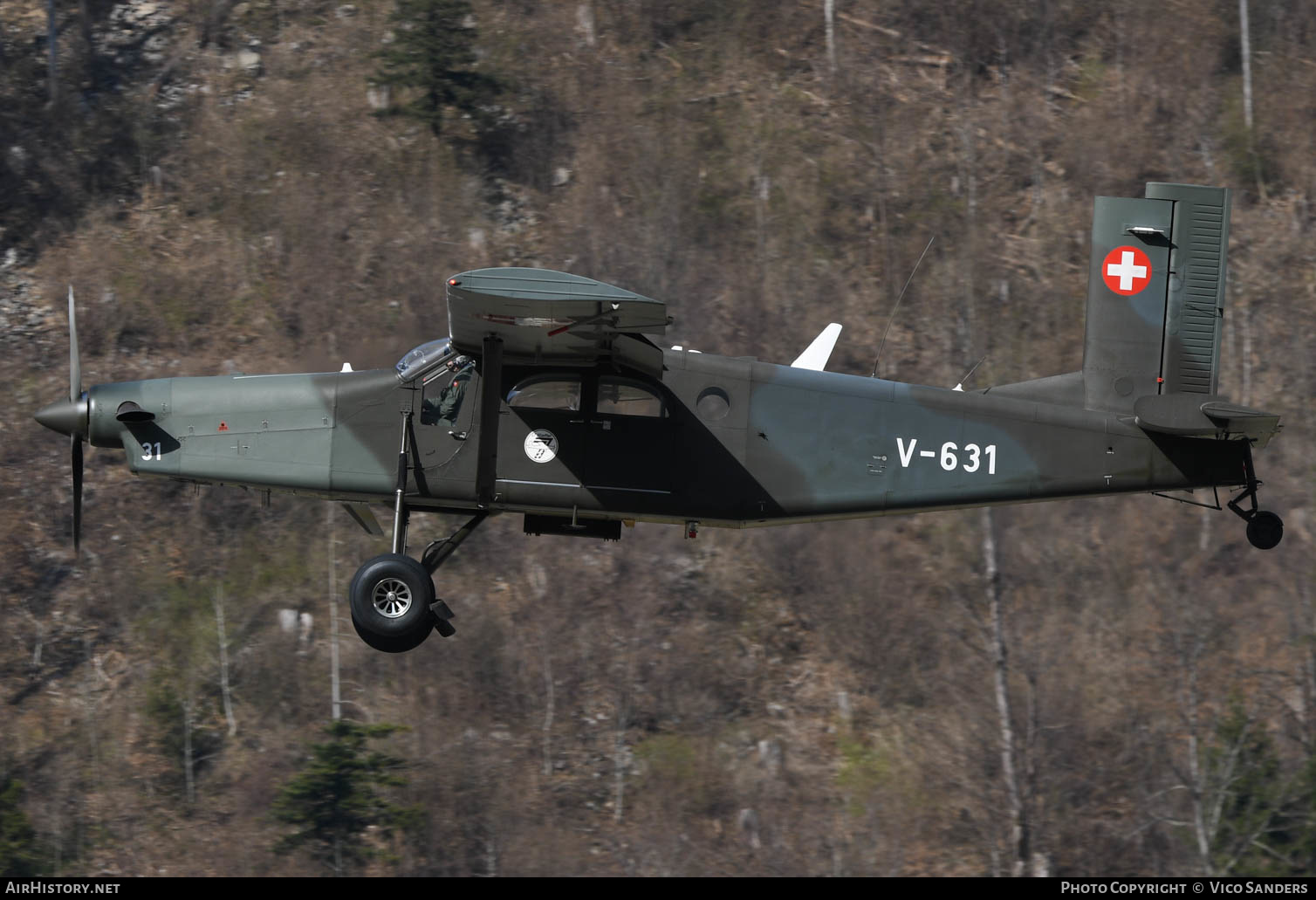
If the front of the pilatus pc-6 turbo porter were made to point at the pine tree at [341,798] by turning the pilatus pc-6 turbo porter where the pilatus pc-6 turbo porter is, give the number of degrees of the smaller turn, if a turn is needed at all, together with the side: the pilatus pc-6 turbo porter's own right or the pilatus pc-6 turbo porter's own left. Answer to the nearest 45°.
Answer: approximately 90° to the pilatus pc-6 turbo porter's own right

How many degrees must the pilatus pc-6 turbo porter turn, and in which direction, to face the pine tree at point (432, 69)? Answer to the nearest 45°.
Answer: approximately 90° to its right

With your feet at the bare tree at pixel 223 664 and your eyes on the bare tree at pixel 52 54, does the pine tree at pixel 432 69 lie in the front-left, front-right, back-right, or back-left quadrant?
front-right

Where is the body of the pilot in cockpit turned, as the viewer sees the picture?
to the viewer's left

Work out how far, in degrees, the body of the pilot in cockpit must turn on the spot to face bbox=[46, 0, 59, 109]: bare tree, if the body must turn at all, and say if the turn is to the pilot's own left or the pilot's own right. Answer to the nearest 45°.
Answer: approximately 90° to the pilot's own right

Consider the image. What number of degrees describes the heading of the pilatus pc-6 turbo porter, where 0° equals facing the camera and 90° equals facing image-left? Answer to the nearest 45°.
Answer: approximately 90°

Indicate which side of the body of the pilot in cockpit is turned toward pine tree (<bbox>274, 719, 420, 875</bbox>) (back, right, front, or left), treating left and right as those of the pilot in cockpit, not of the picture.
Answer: right

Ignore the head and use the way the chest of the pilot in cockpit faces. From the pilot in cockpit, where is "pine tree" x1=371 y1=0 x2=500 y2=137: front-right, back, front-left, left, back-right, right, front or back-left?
right

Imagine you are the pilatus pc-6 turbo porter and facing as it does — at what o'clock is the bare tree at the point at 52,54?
The bare tree is roughly at 2 o'clock from the pilatus pc-6 turbo porter.

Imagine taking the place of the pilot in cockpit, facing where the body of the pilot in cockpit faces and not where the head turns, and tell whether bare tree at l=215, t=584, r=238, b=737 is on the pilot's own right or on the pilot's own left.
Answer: on the pilot's own right
